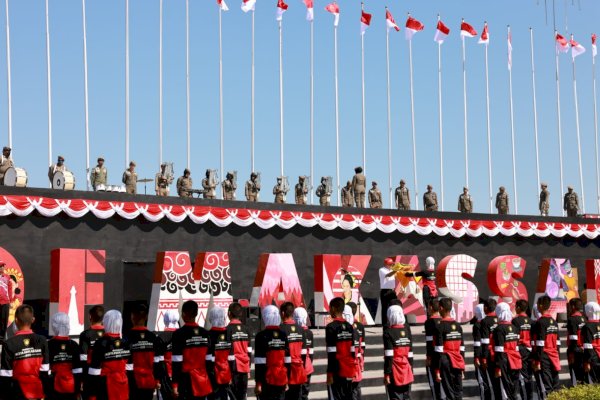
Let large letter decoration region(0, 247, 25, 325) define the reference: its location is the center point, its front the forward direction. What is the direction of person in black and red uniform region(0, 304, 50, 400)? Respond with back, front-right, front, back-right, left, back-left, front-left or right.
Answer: front

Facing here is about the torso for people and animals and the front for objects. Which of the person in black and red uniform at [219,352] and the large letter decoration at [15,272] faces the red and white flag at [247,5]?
the person in black and red uniform

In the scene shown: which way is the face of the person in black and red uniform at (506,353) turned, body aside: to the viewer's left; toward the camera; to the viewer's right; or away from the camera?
away from the camera

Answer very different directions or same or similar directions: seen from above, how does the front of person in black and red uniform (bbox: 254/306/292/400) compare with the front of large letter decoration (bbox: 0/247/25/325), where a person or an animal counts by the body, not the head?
very different directions

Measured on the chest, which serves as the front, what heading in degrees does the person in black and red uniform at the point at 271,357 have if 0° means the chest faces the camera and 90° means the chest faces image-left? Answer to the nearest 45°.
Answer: approximately 180°

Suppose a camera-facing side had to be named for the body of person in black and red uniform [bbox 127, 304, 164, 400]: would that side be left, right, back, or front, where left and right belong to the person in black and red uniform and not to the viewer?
back

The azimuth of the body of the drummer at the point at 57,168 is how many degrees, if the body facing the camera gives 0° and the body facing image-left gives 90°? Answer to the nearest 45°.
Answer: approximately 315°

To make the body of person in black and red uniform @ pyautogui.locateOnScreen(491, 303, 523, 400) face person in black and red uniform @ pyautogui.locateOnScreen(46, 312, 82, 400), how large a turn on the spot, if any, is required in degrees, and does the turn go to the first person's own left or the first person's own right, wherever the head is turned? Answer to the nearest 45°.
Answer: approximately 90° to the first person's own left

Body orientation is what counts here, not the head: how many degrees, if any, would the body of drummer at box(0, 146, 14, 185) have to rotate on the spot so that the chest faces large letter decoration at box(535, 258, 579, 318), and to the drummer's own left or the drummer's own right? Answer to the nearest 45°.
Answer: approximately 45° to the drummer's own left

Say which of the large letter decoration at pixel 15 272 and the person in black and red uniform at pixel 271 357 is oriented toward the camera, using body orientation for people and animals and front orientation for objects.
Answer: the large letter decoration

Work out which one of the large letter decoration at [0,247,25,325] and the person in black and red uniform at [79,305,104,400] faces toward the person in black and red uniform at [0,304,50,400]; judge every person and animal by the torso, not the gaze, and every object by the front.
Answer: the large letter decoration

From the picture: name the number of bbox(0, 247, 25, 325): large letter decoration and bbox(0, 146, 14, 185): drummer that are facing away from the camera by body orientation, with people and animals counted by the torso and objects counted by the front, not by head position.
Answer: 0

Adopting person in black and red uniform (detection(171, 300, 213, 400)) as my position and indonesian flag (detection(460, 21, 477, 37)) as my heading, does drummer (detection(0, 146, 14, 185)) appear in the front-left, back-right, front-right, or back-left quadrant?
front-left

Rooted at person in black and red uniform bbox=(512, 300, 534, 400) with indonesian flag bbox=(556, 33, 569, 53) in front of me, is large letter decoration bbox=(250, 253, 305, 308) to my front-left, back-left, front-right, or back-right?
front-left

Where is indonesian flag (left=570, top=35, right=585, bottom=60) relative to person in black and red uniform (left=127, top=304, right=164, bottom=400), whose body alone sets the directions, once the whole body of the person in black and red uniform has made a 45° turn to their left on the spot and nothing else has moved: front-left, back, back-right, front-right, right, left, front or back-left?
right

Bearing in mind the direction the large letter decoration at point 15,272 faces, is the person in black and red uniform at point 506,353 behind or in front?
in front

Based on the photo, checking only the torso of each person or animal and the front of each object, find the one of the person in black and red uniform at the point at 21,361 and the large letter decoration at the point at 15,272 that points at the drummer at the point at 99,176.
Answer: the person in black and red uniform

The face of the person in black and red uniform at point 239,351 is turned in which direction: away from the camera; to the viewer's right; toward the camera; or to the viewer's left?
away from the camera
